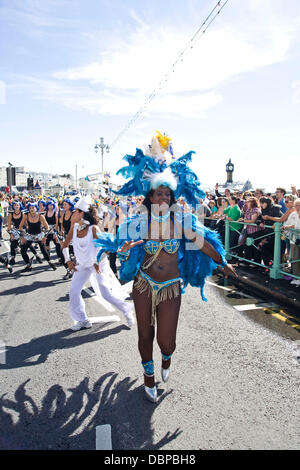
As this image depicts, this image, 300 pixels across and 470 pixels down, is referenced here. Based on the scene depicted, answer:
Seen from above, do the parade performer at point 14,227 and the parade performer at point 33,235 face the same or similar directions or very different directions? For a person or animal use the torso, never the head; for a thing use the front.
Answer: same or similar directions

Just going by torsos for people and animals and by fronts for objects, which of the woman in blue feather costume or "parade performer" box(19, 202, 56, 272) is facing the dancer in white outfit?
the parade performer

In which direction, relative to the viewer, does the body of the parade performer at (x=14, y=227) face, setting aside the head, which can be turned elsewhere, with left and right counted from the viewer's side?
facing the viewer

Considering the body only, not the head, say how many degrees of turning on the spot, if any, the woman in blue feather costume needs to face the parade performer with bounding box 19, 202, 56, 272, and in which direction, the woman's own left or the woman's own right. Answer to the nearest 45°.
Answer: approximately 135° to the woman's own right

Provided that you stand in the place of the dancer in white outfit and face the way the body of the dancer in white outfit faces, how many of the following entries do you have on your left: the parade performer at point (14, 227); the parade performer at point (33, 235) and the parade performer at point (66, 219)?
0

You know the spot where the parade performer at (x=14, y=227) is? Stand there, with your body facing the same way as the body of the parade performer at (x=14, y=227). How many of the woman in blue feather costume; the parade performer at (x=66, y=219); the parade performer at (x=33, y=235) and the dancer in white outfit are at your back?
0

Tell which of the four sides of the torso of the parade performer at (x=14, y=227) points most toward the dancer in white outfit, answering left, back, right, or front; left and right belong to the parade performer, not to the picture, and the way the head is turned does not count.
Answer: front

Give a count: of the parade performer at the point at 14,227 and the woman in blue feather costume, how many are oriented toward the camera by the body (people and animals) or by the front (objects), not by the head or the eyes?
2

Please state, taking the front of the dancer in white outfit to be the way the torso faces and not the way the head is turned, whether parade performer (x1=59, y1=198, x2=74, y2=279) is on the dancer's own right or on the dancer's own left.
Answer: on the dancer's own right

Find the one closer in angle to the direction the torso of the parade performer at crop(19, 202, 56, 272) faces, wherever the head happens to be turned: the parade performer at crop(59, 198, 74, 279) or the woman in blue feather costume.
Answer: the woman in blue feather costume

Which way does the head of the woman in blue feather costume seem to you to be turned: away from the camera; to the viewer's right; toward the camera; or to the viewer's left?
toward the camera

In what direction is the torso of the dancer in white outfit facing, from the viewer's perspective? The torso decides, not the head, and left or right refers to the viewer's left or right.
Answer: facing the viewer and to the left of the viewer

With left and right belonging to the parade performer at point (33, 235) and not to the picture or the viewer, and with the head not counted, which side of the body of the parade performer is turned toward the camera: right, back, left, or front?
front

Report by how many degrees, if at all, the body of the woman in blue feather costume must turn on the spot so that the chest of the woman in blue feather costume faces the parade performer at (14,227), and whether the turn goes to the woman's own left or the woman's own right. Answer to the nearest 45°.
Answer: approximately 135° to the woman's own right

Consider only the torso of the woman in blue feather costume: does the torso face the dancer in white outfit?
no

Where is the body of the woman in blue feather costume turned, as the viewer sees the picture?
toward the camera

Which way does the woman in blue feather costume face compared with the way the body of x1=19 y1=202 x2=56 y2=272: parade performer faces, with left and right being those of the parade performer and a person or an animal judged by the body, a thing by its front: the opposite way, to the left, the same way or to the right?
the same way

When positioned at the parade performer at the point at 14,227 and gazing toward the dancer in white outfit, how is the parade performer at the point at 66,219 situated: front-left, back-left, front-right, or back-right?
front-left
